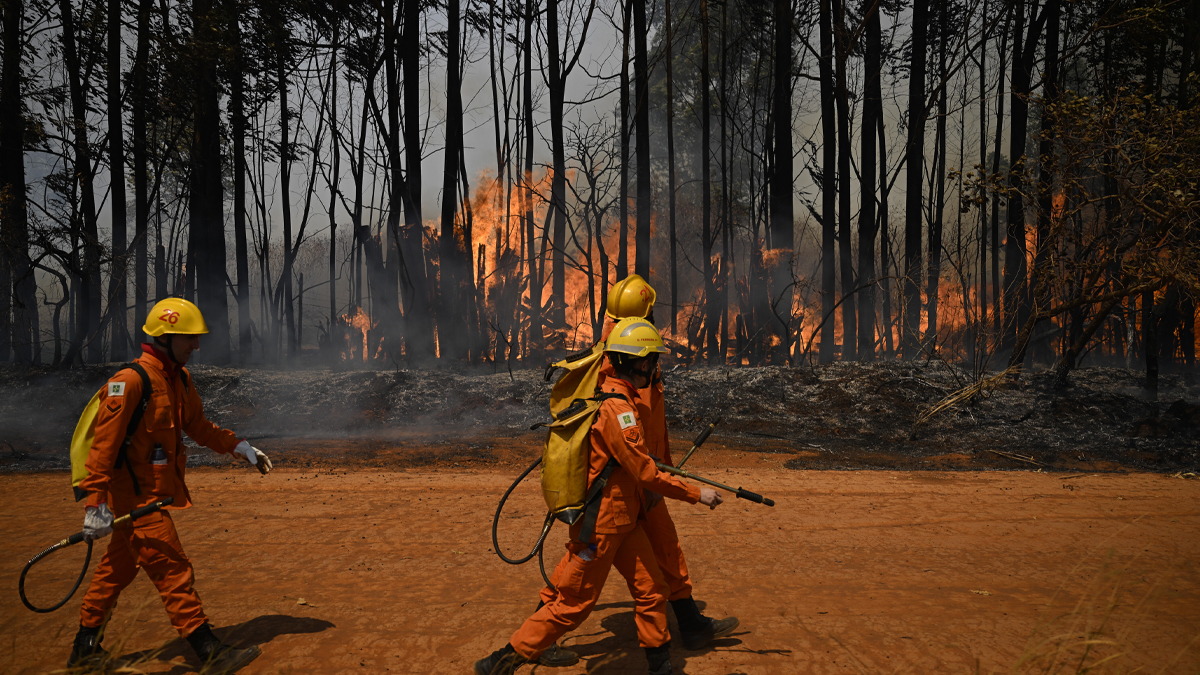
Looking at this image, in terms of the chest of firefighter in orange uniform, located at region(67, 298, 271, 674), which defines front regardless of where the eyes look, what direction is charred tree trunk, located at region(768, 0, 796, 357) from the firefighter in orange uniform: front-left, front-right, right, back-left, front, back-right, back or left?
front-left

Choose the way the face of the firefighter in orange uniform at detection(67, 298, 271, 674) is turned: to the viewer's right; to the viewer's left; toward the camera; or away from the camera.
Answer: to the viewer's right

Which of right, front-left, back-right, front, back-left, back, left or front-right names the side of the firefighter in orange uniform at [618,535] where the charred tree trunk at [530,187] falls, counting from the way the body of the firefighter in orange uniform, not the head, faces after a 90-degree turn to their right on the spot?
back

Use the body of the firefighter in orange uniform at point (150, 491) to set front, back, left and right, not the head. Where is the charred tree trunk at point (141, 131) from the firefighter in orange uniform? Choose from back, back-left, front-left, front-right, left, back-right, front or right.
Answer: left

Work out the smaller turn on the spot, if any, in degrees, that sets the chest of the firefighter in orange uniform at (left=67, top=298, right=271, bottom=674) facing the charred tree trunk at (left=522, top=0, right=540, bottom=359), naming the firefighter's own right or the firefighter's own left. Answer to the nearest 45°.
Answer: approximately 45° to the firefighter's own left

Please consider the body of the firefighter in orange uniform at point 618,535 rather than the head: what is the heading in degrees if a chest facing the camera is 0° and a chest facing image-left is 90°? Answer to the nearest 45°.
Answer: approximately 270°

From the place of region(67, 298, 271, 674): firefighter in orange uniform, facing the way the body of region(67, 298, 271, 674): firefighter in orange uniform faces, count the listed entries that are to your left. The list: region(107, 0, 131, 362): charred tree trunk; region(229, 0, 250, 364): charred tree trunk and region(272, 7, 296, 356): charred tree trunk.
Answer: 3

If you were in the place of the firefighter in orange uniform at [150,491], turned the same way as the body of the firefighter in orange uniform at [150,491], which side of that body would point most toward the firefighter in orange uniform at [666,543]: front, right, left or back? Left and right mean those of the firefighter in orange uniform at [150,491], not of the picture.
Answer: front

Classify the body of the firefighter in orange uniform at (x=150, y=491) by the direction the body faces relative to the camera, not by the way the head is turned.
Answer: to the viewer's right

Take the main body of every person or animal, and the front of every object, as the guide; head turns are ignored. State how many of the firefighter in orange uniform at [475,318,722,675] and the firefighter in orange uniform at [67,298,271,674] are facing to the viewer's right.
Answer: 2

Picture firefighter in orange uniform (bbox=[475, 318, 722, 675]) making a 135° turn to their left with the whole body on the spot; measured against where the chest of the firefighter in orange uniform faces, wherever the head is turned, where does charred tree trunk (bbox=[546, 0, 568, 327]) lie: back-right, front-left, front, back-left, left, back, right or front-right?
front-right

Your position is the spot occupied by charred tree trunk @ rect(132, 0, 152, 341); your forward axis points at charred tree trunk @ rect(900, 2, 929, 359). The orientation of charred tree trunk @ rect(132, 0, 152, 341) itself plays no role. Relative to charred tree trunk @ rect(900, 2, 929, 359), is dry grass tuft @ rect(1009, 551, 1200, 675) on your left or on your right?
right

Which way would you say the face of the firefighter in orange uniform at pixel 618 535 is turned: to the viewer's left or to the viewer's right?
to the viewer's right

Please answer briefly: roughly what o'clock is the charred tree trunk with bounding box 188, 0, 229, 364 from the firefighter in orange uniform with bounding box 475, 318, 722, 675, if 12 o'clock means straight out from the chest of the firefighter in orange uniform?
The charred tree trunk is roughly at 8 o'clock from the firefighter in orange uniform.

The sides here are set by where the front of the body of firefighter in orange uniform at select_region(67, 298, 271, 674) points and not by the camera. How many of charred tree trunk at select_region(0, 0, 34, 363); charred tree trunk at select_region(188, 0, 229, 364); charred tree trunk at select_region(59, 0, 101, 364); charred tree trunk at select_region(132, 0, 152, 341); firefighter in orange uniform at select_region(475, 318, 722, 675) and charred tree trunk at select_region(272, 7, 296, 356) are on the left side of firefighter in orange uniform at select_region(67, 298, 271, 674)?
5
